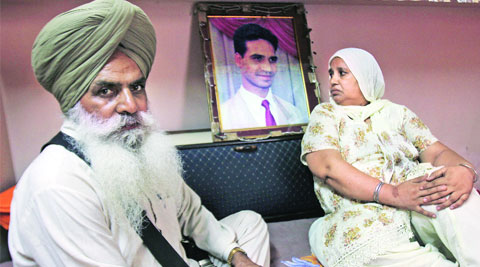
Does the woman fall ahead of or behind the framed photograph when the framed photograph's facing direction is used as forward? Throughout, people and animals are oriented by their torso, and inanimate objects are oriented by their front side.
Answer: ahead

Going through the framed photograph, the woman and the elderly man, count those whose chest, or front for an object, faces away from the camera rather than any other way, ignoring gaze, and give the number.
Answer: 0

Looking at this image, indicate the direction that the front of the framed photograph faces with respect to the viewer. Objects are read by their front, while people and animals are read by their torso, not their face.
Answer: facing the viewer

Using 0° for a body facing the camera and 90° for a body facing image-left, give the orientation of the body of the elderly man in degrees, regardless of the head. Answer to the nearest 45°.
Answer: approximately 315°

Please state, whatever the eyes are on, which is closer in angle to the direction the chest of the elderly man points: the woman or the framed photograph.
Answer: the woman

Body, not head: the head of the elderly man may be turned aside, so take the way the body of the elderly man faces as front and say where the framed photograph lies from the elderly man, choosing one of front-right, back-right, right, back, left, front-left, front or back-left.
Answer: left

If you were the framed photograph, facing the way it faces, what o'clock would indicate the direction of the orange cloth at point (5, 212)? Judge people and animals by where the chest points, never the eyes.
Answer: The orange cloth is roughly at 2 o'clock from the framed photograph.

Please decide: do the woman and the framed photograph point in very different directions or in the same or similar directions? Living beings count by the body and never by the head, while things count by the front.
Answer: same or similar directions
